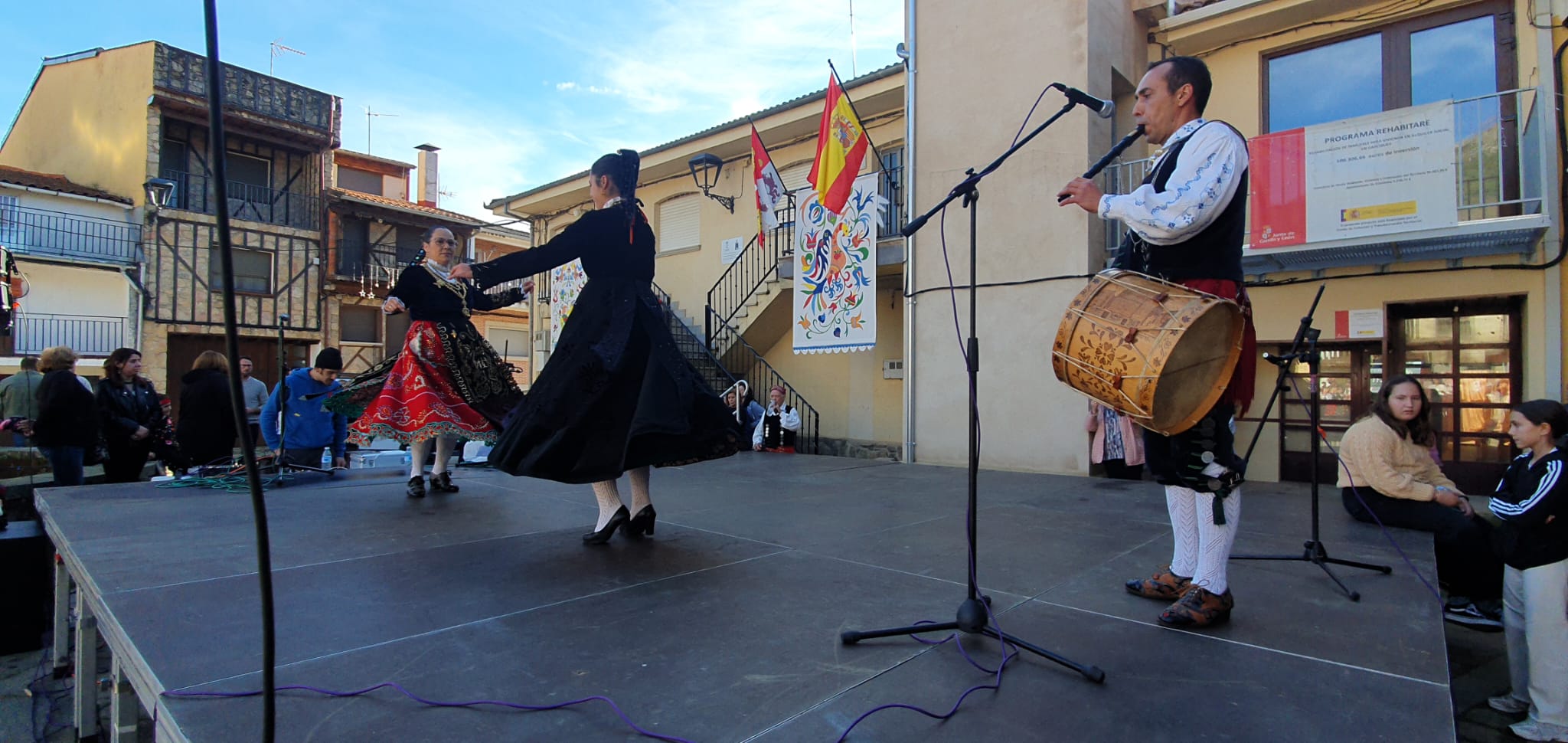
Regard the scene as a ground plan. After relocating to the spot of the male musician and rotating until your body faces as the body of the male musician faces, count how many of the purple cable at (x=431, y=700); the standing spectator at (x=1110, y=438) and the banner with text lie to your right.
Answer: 2

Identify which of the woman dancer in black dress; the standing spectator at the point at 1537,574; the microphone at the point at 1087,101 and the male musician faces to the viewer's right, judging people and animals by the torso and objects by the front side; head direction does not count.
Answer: the microphone

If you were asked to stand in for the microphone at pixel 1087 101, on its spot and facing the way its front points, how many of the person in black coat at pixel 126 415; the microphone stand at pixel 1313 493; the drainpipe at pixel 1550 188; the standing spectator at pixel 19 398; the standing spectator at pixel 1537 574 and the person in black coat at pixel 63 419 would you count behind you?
3

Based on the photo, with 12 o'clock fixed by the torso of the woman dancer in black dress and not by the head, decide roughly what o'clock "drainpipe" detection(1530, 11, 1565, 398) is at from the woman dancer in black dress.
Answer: The drainpipe is roughly at 4 o'clock from the woman dancer in black dress.

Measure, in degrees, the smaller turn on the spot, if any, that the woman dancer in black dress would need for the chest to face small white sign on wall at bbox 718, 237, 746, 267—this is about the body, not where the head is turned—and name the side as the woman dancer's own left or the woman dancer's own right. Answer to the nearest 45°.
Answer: approximately 45° to the woman dancer's own right

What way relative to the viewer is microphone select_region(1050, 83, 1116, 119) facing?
to the viewer's right

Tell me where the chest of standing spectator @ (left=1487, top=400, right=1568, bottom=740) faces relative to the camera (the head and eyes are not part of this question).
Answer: to the viewer's left

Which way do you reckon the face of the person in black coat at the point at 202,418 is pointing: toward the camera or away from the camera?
away from the camera

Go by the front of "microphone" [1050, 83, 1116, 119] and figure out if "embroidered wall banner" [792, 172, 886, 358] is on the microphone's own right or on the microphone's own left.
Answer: on the microphone's own left

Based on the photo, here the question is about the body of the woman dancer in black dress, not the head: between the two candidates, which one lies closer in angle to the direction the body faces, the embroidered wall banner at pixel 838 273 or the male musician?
the embroidered wall banner

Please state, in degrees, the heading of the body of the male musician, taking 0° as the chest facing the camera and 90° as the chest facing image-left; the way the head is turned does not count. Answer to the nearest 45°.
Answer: approximately 90°

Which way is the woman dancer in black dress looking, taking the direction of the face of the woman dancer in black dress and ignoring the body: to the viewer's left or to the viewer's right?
to the viewer's left
